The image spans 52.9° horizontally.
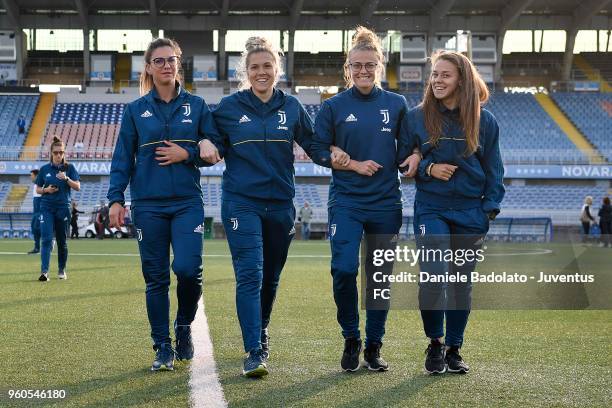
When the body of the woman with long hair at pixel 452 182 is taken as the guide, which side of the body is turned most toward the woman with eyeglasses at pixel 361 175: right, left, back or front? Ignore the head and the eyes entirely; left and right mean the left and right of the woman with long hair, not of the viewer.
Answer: right

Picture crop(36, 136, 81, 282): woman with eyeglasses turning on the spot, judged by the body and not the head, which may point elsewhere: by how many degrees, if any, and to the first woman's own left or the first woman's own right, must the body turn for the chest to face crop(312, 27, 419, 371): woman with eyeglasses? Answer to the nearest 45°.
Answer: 0° — they already face them

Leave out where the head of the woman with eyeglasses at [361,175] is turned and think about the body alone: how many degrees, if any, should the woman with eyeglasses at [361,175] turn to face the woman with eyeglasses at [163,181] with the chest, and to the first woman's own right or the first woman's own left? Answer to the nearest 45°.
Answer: approximately 90° to the first woman's own right

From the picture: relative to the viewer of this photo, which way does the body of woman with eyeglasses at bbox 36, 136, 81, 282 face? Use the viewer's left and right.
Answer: facing the viewer

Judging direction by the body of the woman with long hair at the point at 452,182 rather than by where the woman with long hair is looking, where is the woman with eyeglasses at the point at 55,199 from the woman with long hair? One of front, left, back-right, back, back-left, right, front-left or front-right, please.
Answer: back-right

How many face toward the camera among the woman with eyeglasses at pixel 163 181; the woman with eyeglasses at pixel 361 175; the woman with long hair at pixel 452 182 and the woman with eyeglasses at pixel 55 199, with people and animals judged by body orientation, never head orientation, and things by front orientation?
4

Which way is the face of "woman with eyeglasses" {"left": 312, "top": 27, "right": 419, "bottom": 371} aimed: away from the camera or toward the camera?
toward the camera

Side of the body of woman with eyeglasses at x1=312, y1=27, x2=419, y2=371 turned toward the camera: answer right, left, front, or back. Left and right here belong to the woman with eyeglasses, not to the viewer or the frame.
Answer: front

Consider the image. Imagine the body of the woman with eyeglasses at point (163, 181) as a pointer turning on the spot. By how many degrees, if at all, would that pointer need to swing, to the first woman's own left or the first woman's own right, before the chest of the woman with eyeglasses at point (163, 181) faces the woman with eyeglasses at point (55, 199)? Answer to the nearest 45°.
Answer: approximately 180°

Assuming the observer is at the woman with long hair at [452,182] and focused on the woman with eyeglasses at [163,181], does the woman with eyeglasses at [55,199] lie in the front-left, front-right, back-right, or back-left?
front-right

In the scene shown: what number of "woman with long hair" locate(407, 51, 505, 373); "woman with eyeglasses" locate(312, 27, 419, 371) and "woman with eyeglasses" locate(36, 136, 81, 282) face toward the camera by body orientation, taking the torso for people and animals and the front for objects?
3

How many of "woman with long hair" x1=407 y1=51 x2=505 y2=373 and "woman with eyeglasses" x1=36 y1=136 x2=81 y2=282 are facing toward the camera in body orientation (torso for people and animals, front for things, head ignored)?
2

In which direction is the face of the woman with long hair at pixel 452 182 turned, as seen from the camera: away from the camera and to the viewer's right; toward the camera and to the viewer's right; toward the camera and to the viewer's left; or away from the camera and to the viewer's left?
toward the camera and to the viewer's left

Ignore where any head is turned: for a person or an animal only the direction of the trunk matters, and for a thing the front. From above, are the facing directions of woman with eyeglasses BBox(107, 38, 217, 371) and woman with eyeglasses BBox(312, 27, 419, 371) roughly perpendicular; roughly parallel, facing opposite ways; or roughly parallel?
roughly parallel
